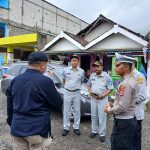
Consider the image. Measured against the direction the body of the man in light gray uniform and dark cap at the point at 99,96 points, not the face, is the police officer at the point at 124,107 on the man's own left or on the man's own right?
on the man's own left

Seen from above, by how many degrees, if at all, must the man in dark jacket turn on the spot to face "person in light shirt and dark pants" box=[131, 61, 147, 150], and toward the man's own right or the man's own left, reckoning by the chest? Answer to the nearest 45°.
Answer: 0° — they already face them

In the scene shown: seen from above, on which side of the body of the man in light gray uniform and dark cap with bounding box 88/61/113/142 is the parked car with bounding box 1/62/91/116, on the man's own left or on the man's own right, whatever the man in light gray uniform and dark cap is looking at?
on the man's own right

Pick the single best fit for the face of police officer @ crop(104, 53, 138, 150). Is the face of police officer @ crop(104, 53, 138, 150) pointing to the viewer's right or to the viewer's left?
to the viewer's left

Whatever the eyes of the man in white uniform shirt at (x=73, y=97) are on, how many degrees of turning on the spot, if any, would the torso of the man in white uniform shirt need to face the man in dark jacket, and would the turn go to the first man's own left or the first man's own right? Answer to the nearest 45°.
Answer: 0° — they already face them

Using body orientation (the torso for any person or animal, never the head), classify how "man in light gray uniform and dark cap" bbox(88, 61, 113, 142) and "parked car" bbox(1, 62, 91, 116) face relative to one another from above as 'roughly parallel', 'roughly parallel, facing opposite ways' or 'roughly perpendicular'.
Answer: roughly perpendicular

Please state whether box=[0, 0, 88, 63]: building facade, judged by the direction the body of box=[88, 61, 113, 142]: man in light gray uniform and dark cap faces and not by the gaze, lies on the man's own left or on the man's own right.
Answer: on the man's own right

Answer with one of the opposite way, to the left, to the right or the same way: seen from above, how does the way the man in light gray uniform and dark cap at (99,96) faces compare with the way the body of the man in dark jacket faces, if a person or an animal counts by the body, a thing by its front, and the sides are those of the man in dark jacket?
the opposite way

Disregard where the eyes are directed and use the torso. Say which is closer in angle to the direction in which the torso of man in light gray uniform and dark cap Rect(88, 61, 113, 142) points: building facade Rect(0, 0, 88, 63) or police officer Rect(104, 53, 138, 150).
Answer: the police officer

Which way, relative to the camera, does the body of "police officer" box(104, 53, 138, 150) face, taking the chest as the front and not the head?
to the viewer's left

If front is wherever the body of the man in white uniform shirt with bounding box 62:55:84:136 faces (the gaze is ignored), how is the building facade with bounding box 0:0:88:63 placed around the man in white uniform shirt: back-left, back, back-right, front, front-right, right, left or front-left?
back
